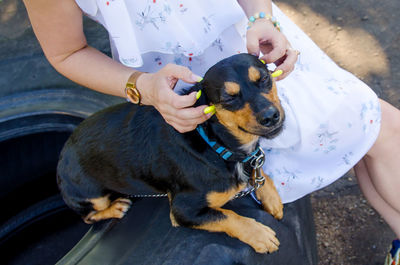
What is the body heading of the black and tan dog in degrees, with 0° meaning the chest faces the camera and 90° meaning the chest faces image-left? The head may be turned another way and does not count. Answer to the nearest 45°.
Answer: approximately 315°
